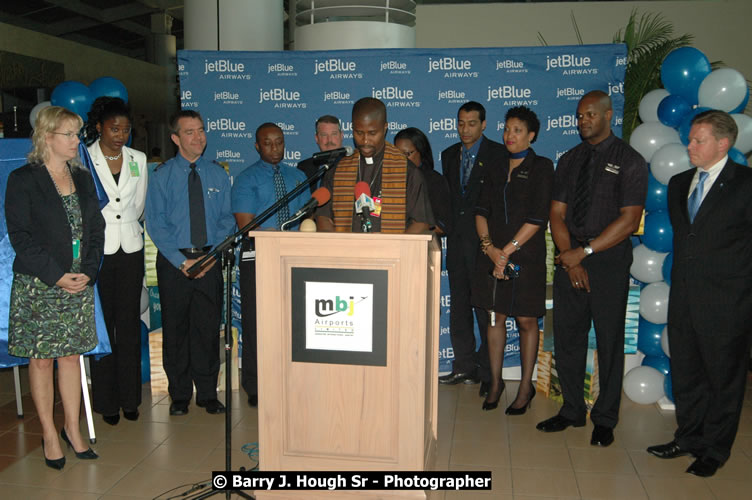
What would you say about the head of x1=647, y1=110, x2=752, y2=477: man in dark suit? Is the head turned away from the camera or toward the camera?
toward the camera

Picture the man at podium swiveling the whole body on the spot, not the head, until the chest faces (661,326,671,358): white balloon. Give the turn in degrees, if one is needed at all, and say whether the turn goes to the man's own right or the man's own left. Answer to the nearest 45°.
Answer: approximately 135° to the man's own left

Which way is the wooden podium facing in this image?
toward the camera

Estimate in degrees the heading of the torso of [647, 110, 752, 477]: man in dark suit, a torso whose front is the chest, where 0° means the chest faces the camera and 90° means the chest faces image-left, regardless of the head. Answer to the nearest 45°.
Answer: approximately 45°

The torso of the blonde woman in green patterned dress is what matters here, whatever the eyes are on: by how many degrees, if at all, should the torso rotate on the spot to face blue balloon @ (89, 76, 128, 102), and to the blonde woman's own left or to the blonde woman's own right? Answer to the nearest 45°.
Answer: approximately 135° to the blonde woman's own left

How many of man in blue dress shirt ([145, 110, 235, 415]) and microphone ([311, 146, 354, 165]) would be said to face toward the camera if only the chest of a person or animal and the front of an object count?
1

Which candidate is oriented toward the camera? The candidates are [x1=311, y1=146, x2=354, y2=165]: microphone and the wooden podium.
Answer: the wooden podium

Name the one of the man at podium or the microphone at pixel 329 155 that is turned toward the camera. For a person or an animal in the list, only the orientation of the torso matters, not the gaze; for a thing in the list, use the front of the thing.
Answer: the man at podium

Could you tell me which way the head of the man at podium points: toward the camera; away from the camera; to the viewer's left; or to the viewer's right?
toward the camera

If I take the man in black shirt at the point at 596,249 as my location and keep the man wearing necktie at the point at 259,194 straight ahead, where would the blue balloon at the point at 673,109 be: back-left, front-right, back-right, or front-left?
back-right

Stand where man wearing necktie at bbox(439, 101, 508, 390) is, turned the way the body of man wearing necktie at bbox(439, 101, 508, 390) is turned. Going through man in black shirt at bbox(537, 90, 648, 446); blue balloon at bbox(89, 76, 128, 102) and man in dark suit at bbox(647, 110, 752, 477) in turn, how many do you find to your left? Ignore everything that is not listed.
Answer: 2

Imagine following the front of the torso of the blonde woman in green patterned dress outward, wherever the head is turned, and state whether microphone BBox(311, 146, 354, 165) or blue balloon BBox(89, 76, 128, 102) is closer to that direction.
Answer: the microphone

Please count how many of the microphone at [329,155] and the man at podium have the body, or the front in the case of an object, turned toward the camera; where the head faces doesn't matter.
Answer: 1

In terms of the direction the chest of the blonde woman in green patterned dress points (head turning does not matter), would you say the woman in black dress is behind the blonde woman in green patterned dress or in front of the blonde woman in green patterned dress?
in front

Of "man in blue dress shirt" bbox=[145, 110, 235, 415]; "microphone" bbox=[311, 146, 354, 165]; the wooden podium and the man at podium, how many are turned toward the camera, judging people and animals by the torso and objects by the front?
3

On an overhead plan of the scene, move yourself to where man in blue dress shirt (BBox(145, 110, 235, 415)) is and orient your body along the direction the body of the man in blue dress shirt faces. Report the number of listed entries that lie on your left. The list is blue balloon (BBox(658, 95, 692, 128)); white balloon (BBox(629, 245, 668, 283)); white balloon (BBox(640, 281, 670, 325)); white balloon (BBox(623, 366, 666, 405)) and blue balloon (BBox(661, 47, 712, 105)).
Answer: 5

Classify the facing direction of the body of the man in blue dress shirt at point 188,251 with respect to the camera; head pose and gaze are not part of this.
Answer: toward the camera

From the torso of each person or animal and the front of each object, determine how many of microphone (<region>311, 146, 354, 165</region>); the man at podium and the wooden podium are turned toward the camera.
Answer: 2

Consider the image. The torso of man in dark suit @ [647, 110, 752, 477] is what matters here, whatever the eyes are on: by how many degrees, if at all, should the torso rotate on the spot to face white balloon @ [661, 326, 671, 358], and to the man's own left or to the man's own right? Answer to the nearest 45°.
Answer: approximately 135° to the man's own right
